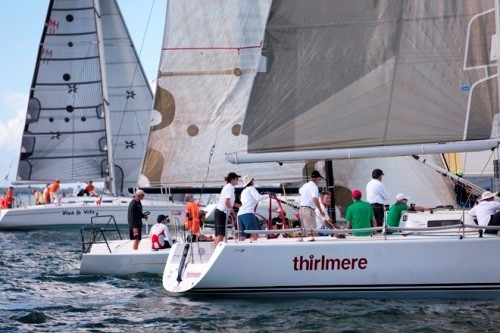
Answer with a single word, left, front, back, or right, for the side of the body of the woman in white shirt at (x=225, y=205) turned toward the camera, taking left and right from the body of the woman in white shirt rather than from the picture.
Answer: right

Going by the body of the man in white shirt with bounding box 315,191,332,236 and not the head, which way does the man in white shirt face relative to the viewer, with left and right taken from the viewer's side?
facing the viewer and to the right of the viewer

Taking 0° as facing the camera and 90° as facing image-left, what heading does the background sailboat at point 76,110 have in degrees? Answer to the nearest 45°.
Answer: approximately 270°

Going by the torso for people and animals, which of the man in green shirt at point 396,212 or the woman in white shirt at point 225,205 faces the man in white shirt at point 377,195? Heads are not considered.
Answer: the woman in white shirt at point 225,205

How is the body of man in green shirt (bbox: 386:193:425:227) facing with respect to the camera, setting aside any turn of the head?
to the viewer's right
